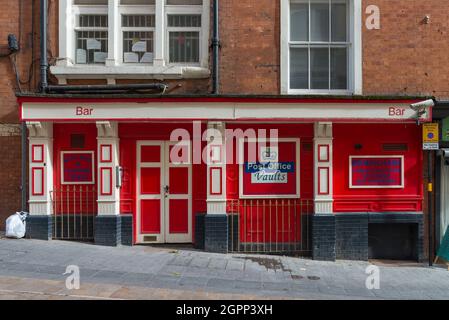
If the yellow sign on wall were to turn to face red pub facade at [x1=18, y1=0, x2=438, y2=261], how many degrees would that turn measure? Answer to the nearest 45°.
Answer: approximately 90° to its right

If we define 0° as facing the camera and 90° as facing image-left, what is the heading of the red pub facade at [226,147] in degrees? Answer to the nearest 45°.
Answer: approximately 0°

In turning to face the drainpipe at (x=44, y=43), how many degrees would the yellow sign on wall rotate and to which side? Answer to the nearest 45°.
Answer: approximately 90° to its right

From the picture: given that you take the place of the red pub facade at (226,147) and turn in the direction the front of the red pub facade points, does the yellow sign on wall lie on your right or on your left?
on your left

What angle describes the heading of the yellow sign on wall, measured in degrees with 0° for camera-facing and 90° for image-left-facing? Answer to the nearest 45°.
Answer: approximately 0°

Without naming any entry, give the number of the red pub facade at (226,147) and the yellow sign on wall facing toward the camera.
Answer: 2
